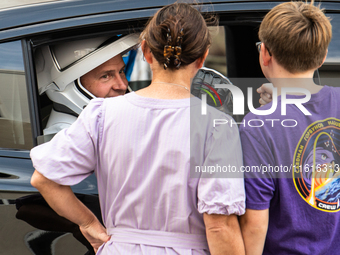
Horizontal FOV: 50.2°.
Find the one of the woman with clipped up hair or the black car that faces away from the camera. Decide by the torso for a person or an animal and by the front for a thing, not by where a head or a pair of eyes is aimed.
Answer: the woman with clipped up hair

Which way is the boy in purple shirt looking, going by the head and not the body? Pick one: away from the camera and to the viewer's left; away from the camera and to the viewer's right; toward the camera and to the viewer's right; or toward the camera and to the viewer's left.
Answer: away from the camera and to the viewer's left

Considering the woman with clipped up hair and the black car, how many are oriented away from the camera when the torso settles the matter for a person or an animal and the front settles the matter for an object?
1

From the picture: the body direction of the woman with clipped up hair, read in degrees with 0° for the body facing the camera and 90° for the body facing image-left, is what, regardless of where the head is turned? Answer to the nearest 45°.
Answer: approximately 180°

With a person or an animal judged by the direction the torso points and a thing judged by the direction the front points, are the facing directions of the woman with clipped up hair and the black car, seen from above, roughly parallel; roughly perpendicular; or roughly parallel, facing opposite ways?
roughly perpendicular
